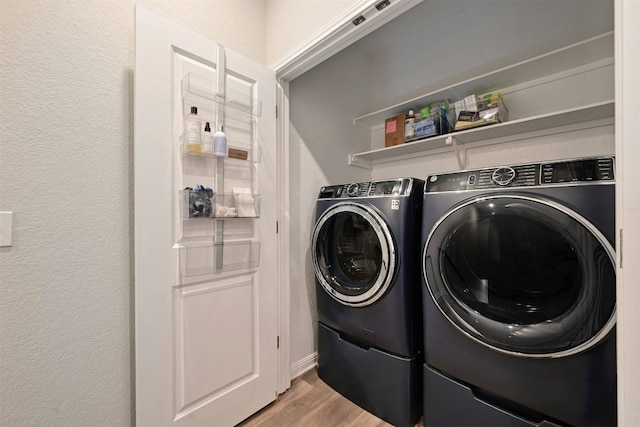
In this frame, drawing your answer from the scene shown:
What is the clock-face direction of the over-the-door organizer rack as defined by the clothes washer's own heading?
The over-the-door organizer rack is roughly at 1 o'clock from the clothes washer.

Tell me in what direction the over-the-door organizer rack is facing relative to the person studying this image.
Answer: facing the viewer and to the right of the viewer

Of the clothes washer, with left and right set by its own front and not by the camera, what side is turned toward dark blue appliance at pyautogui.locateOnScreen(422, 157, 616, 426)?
left

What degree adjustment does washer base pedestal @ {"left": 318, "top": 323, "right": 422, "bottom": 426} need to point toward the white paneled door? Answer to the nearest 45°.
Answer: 0° — it already faces it

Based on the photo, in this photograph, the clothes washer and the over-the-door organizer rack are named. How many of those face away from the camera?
0

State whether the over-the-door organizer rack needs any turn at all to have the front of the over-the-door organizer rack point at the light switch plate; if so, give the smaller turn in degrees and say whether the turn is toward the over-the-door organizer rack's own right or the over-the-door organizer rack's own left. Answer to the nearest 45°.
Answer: approximately 135° to the over-the-door organizer rack's own right

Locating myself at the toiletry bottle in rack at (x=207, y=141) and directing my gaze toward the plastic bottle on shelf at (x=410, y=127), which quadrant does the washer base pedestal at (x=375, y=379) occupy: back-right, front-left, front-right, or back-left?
front-right

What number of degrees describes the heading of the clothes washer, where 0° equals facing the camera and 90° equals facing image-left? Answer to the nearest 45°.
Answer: approximately 45°

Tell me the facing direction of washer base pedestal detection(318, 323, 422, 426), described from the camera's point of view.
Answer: facing the viewer and to the left of the viewer
